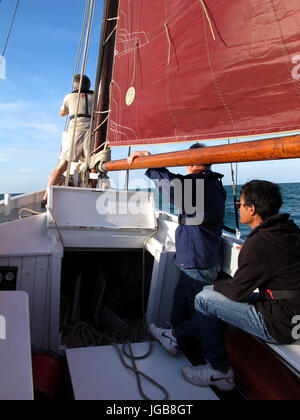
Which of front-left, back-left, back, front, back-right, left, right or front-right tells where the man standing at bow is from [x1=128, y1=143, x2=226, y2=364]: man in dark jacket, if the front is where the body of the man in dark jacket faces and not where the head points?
front
